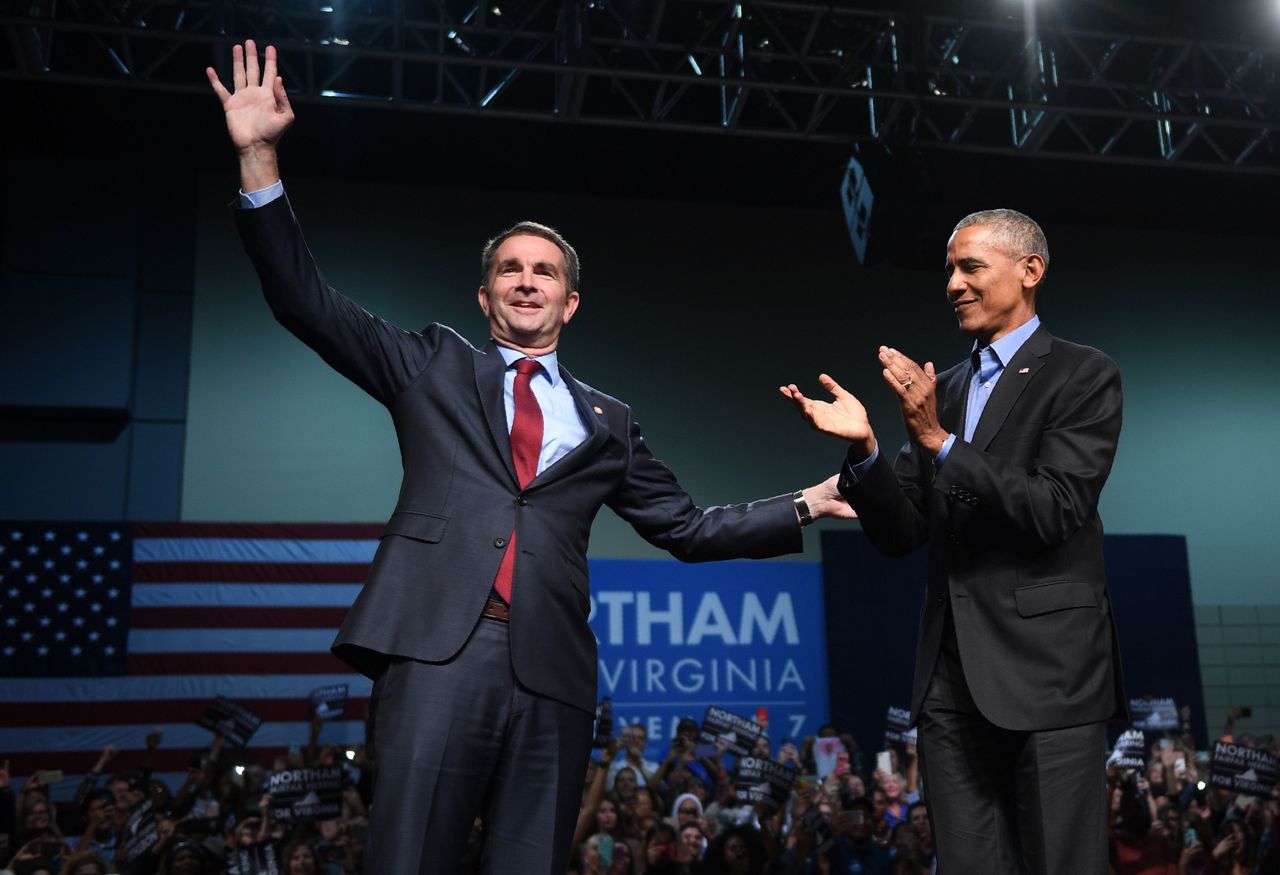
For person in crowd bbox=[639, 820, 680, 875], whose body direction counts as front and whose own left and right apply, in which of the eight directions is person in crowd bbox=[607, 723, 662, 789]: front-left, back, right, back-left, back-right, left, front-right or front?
back

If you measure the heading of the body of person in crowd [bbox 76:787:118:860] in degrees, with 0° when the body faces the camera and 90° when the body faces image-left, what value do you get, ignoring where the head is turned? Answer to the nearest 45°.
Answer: approximately 315°

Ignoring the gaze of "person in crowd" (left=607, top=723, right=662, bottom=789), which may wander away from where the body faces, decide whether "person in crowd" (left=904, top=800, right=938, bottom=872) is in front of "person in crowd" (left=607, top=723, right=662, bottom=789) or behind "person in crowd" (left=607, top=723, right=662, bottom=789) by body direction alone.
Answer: in front

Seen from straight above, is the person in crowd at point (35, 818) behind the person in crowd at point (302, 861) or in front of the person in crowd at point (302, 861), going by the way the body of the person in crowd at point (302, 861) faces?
behind

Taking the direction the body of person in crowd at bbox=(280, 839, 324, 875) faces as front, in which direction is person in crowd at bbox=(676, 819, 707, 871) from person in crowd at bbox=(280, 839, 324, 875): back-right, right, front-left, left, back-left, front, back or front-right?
left
